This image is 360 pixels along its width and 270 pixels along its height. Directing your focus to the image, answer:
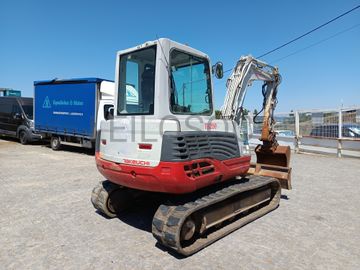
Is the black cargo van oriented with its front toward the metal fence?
yes

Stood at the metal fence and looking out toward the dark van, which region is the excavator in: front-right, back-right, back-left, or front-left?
front-left

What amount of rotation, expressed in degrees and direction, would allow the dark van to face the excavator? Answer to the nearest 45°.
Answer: approximately 45° to its right

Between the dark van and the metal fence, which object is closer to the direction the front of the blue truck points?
the metal fence

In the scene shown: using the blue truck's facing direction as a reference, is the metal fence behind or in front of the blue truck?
in front

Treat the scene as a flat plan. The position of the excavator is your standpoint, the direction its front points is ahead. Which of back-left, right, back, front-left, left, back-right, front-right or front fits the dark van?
left

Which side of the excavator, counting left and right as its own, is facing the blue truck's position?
left

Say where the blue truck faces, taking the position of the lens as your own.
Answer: facing the viewer and to the right of the viewer

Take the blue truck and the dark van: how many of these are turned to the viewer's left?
0

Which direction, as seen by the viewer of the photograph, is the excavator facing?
facing away from the viewer and to the right of the viewer

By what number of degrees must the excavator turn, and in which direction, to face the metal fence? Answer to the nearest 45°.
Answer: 0° — it already faces it

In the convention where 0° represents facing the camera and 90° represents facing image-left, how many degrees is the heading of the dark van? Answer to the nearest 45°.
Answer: approximately 315°

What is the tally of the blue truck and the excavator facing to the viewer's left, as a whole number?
0

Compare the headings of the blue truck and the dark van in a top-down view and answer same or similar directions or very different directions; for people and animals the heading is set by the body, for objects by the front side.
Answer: same or similar directions
